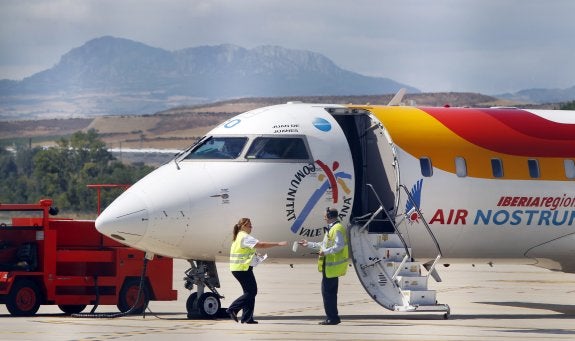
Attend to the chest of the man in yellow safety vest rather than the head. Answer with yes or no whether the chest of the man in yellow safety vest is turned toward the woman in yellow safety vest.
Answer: yes

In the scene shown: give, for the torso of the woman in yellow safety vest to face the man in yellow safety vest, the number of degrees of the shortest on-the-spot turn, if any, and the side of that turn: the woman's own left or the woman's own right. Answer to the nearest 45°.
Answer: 0° — they already face them

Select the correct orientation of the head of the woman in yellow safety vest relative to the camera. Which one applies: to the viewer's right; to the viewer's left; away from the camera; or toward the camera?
to the viewer's right

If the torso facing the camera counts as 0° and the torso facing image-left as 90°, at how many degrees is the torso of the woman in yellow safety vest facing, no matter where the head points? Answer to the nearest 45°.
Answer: approximately 270°

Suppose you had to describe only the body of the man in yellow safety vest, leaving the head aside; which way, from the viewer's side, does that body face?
to the viewer's left
